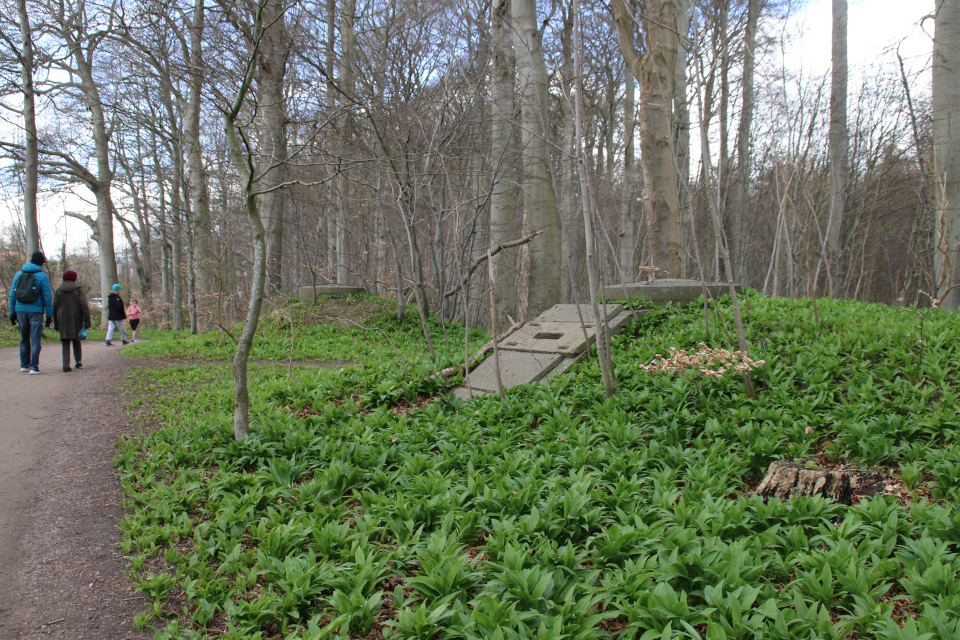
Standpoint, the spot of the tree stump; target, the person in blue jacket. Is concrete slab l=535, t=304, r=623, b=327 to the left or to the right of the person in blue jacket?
right

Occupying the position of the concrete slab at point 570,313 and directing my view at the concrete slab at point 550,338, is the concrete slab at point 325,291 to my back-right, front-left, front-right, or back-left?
back-right

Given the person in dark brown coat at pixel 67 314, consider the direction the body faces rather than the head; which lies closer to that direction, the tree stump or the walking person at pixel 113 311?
the walking person

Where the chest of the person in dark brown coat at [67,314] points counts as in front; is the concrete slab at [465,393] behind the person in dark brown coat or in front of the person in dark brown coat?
behind

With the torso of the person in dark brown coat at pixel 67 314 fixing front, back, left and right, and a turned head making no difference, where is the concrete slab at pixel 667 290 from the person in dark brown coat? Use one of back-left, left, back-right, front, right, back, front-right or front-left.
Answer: back-right

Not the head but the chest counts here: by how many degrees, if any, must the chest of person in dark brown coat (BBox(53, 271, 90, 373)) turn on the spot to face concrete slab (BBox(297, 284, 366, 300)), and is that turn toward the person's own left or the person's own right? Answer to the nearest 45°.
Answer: approximately 45° to the person's own right

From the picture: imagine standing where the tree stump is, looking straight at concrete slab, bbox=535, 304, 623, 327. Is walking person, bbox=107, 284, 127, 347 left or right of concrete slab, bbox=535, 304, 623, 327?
left

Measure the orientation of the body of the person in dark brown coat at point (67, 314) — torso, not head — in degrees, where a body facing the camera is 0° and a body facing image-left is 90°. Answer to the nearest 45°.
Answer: approximately 180°

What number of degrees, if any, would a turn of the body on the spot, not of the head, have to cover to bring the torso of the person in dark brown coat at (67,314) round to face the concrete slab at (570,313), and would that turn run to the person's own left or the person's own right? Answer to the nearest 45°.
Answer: approximately 135° to the person's own right

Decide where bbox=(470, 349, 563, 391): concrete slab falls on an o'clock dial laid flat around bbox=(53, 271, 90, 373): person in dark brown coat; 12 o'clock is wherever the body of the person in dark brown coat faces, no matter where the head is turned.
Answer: The concrete slab is roughly at 5 o'clock from the person in dark brown coat.

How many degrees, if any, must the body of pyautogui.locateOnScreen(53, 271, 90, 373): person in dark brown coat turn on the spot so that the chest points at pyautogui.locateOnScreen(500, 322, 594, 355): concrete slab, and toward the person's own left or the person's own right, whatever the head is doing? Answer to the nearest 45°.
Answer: approximately 135° to the person's own right
